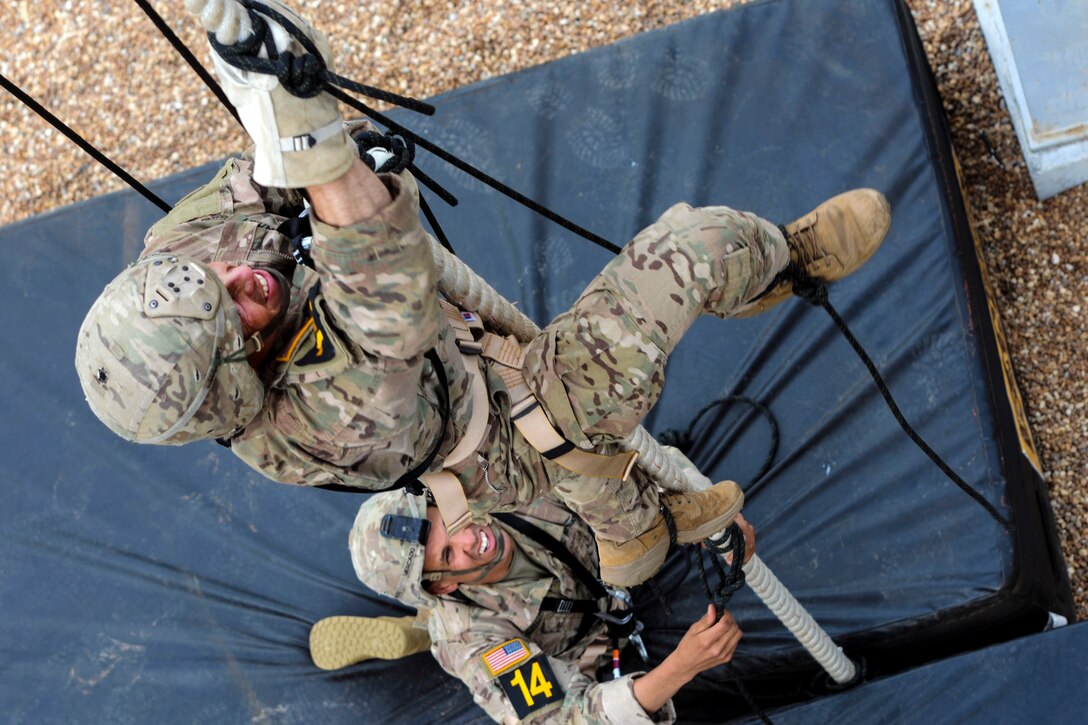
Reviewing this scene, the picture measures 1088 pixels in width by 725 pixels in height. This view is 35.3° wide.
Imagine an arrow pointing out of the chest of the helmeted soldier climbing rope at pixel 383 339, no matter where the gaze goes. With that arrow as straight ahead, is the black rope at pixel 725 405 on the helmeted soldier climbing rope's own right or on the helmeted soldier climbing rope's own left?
on the helmeted soldier climbing rope's own left
